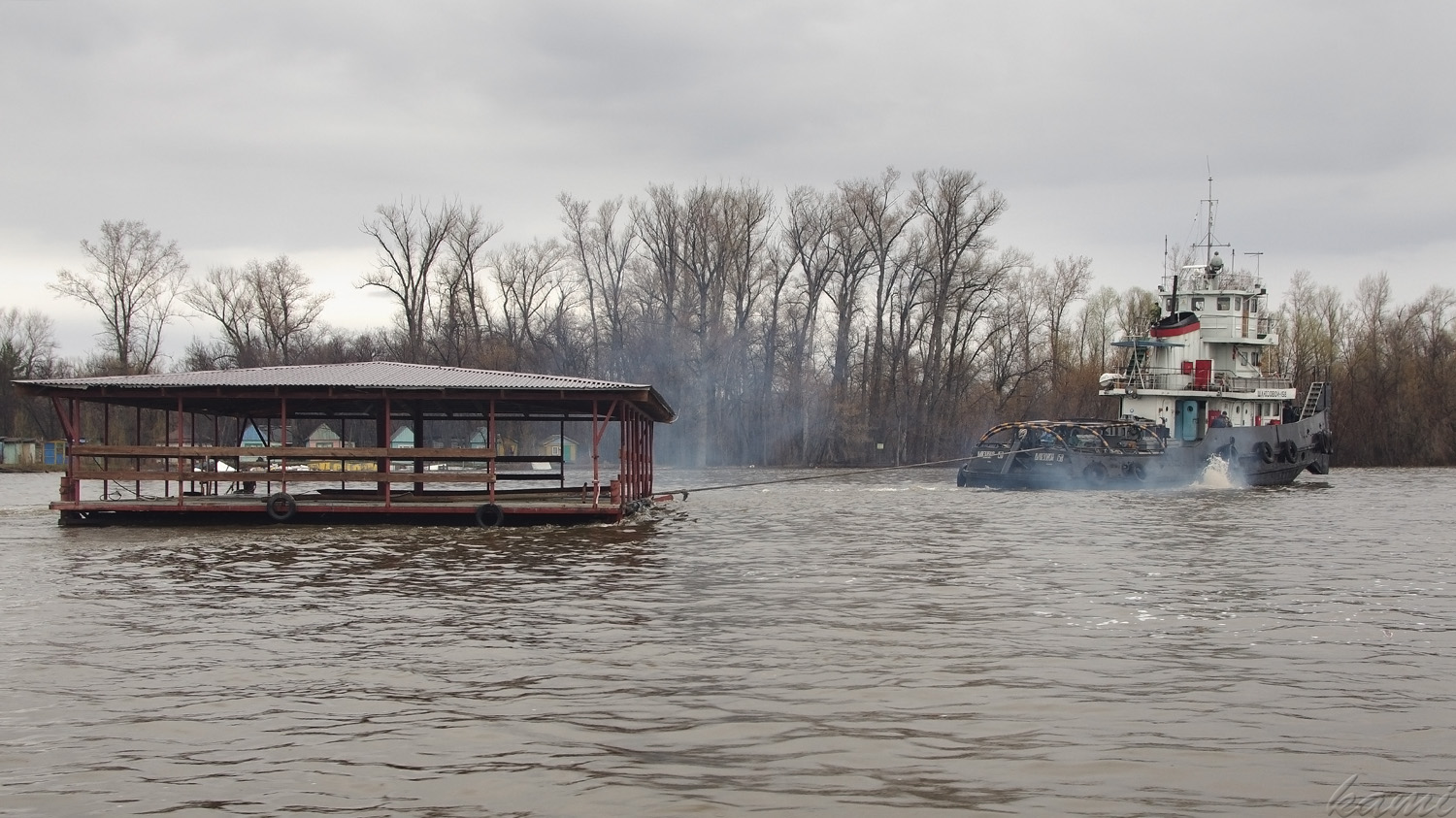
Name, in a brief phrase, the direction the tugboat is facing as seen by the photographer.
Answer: facing away from the viewer and to the right of the viewer
